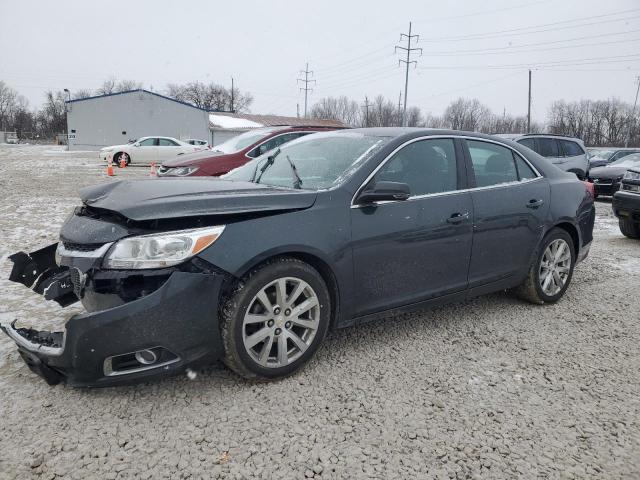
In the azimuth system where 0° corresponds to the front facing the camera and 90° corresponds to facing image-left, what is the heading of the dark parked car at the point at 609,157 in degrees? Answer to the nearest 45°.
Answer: approximately 45°

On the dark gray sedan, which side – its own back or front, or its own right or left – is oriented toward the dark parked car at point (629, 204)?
back

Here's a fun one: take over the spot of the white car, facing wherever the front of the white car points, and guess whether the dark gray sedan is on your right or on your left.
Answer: on your left

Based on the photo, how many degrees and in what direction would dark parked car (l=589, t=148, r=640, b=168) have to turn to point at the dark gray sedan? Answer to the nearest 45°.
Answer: approximately 45° to its left

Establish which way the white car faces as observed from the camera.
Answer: facing to the left of the viewer
